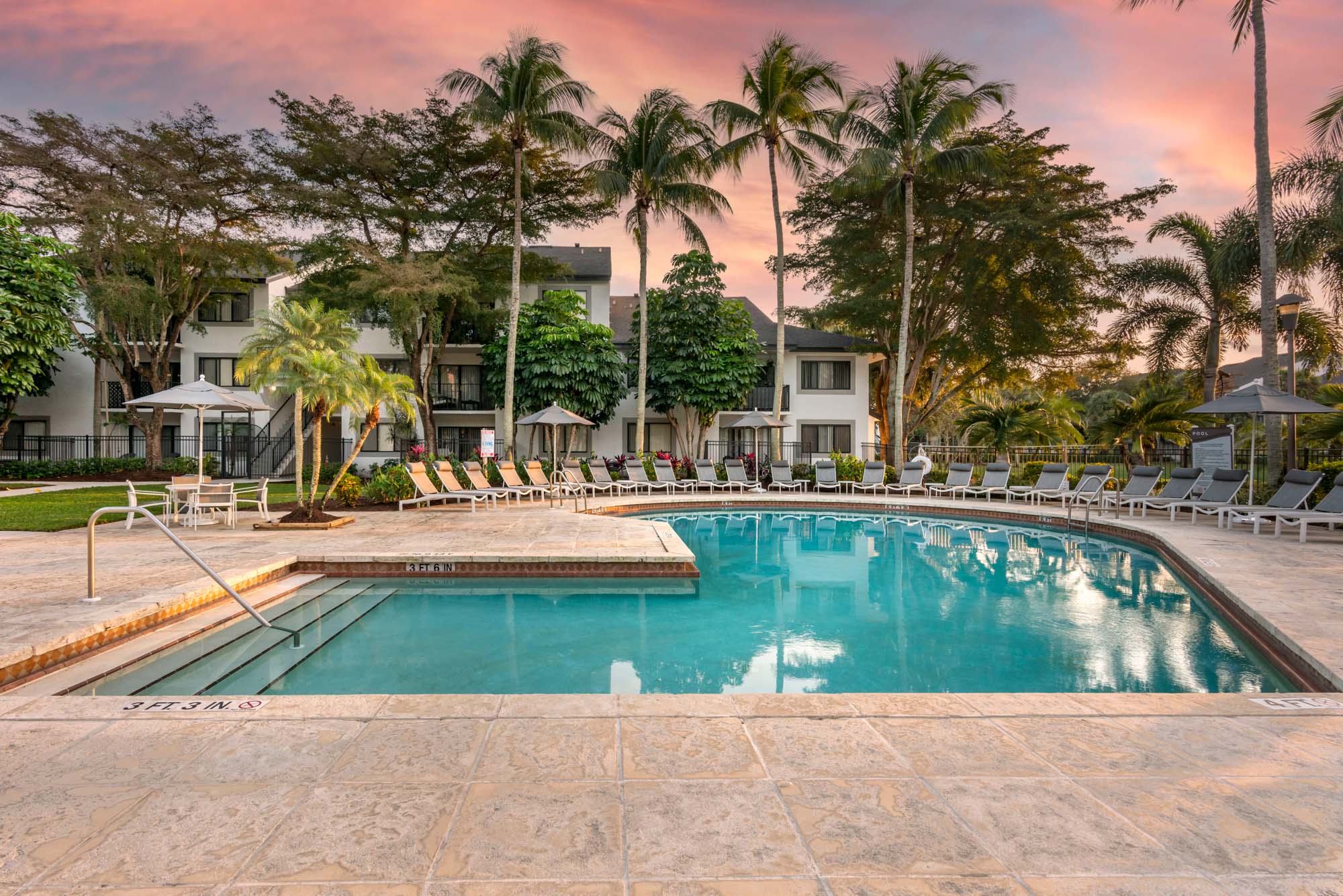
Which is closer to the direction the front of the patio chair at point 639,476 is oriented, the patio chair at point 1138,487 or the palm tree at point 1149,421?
the patio chair

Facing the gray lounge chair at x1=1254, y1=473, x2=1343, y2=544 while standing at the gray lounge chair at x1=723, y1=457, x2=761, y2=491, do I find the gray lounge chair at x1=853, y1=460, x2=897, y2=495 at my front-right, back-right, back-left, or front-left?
front-left

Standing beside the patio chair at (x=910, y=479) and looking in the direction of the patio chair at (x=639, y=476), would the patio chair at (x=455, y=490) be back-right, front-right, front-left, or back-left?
front-left

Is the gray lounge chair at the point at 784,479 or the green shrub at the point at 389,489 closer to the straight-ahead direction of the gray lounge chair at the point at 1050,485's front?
the green shrub

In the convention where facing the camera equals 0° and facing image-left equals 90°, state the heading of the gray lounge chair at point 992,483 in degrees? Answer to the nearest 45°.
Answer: approximately 45°

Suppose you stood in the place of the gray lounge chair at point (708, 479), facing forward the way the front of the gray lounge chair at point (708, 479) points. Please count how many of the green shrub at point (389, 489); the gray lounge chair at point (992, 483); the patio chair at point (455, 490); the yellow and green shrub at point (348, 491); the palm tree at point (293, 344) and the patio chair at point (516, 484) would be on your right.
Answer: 5

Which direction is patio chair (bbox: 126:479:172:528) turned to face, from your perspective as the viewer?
facing to the right of the viewer

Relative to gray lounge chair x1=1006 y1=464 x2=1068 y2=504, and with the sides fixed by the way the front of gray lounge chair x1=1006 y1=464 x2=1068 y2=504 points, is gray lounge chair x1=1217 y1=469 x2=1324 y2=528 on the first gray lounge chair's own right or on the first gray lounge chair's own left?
on the first gray lounge chair's own left

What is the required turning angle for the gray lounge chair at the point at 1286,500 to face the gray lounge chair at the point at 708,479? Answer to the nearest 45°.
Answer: approximately 45° to its right

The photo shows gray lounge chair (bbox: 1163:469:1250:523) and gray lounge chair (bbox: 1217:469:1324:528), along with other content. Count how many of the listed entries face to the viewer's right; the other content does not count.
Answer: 0

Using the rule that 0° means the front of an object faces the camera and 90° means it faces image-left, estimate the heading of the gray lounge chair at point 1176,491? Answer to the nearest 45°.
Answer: approximately 45°

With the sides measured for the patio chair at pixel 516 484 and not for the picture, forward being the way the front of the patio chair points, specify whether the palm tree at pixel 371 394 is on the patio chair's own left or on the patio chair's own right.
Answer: on the patio chair's own right

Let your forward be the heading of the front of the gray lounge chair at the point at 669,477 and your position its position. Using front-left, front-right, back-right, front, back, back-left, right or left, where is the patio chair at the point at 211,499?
right

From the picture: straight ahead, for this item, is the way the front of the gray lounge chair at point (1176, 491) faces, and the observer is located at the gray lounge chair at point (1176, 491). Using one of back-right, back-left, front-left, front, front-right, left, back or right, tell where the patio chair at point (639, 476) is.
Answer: front-right

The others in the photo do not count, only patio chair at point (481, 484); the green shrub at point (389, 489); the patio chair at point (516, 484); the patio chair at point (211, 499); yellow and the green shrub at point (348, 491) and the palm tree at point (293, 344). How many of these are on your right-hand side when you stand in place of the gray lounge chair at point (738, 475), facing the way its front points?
6

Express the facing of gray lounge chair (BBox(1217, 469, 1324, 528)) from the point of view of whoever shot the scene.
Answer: facing the viewer and to the left of the viewer

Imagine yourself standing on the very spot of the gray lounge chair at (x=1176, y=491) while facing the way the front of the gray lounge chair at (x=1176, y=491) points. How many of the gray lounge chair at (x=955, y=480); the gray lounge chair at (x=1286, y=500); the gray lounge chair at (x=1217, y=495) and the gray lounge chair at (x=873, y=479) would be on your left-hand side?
2

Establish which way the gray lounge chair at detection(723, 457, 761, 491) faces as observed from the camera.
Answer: facing the viewer and to the right of the viewer
